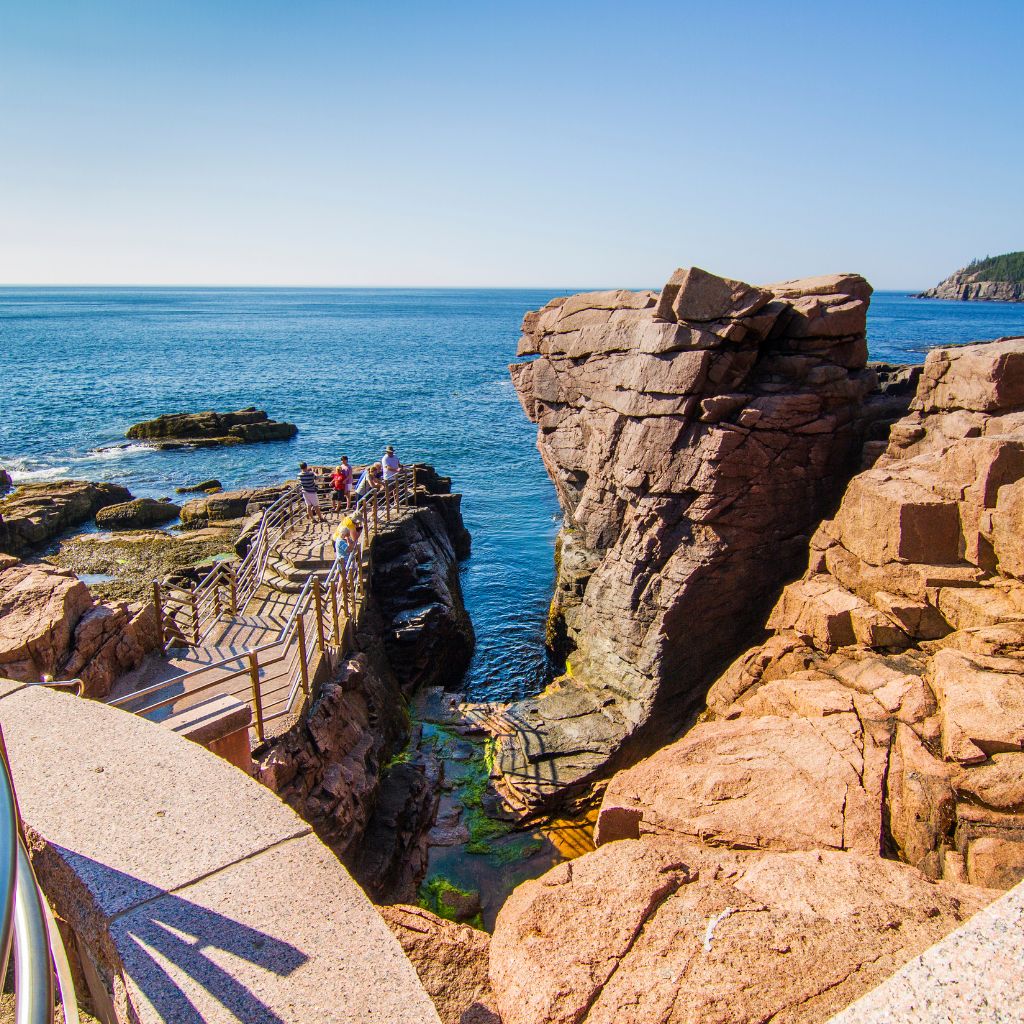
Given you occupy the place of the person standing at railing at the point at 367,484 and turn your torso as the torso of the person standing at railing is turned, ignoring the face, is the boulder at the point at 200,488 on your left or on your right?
on your left

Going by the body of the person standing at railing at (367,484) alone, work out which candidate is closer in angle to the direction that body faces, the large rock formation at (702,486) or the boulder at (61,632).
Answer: the large rock formation

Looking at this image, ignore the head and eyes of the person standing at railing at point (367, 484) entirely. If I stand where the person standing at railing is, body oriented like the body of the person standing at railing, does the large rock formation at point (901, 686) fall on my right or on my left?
on my right

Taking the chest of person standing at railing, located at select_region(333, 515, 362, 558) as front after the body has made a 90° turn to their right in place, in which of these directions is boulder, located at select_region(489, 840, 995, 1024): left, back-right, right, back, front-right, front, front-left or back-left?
front-left

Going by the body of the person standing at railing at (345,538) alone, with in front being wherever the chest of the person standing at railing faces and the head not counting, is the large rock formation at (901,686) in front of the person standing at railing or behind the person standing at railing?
in front

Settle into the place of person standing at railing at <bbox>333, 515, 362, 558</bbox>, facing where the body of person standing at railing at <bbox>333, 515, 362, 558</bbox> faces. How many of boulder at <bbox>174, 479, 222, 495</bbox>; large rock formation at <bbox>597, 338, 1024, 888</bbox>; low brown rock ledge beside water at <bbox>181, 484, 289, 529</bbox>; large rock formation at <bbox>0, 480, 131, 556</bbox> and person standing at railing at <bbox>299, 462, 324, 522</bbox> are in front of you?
1
